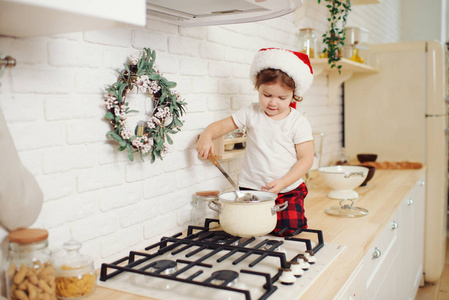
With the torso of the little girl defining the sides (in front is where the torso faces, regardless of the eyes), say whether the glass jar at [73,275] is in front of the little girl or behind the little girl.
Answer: in front

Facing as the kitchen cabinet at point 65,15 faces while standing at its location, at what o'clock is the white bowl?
The white bowl is roughly at 9 o'clock from the kitchen cabinet.

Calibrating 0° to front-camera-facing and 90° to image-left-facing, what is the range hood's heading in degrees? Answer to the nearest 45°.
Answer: approximately 315°

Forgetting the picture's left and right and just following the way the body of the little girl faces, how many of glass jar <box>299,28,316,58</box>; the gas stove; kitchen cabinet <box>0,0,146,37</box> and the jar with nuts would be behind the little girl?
1

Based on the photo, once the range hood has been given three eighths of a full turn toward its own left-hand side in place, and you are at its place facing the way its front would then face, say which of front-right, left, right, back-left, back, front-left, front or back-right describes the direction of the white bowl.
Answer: front-right

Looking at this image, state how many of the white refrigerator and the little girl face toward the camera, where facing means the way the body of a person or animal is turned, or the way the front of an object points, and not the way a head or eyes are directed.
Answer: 1

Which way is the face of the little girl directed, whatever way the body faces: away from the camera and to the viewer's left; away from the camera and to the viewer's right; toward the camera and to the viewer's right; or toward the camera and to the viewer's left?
toward the camera and to the viewer's left

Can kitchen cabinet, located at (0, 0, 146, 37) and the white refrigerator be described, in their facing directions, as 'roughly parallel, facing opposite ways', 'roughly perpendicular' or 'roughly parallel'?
roughly parallel

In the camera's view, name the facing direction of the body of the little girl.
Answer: toward the camera
